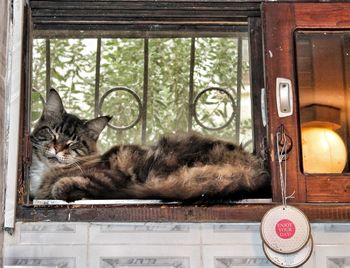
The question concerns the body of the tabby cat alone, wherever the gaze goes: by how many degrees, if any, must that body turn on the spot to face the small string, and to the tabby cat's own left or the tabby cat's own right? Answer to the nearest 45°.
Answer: approximately 180°

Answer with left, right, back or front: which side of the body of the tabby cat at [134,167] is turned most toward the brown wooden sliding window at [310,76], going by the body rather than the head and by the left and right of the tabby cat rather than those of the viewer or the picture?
back

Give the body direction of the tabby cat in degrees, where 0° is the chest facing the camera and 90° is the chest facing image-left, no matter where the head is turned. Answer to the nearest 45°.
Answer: approximately 90°

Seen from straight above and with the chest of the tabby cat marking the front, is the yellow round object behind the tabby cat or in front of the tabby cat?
behind

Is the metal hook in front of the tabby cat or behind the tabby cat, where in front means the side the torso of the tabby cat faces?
behind

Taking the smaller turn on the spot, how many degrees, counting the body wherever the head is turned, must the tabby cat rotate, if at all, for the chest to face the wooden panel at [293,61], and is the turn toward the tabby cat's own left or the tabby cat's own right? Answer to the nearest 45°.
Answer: approximately 180°
